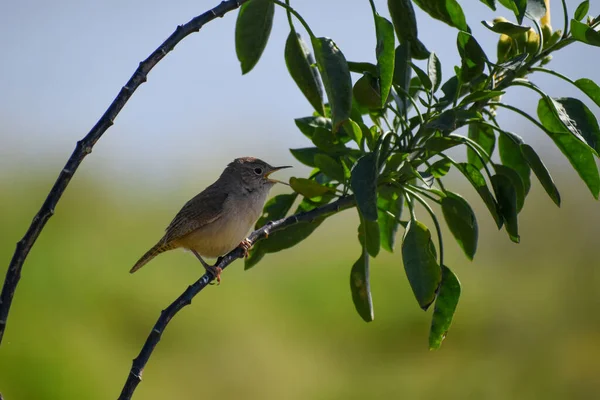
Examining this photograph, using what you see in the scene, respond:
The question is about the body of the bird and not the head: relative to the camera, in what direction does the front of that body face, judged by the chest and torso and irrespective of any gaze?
to the viewer's right

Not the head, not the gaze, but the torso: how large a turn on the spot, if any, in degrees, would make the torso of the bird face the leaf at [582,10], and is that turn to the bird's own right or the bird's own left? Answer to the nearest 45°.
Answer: approximately 45° to the bird's own right
